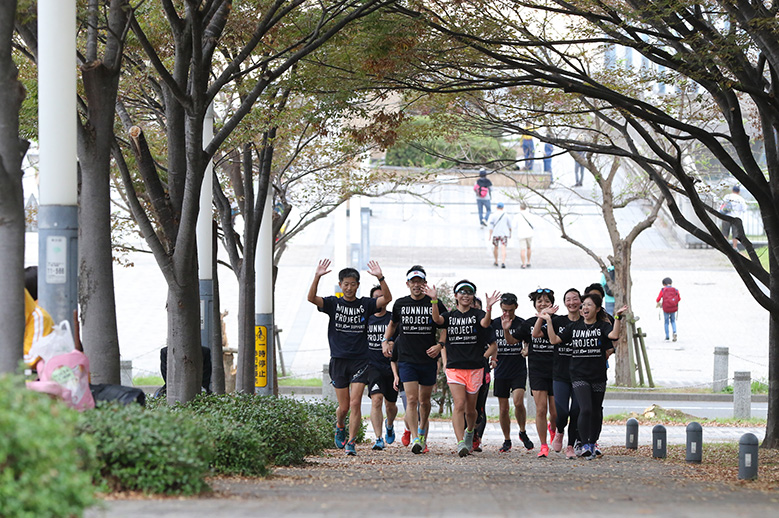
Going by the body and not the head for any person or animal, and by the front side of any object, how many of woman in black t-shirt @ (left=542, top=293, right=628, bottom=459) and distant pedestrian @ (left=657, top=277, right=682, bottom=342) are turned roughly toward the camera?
1

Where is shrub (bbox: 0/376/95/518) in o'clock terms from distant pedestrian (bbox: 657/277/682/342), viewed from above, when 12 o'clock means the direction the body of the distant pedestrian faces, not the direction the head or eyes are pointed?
The shrub is roughly at 6 o'clock from the distant pedestrian.

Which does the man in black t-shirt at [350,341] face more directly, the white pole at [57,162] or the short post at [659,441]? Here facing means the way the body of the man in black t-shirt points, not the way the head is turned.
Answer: the white pole

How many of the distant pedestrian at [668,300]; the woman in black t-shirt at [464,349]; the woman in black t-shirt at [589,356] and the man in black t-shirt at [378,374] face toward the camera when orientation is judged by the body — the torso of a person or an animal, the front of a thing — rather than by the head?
3

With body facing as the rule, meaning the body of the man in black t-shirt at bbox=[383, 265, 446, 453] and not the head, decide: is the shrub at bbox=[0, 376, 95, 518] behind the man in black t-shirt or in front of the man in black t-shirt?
in front

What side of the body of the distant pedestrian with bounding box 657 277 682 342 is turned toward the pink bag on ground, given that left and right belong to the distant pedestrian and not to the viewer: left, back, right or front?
back

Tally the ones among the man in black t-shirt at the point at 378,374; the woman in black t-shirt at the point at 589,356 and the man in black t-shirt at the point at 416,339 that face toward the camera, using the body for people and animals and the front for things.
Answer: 3

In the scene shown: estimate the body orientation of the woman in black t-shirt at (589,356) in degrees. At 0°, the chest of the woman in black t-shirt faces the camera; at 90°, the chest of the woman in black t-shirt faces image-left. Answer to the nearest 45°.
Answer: approximately 0°

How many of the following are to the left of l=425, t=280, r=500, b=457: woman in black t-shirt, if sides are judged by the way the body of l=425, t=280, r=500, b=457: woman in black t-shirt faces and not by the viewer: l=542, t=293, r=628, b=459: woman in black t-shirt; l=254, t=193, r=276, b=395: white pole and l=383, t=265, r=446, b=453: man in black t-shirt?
1

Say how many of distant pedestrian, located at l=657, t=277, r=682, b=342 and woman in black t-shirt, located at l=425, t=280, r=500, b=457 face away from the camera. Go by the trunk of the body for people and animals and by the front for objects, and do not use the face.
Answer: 1

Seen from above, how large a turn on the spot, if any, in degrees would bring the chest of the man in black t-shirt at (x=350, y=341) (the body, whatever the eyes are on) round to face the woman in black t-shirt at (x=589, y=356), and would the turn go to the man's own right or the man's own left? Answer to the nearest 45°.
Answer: approximately 90° to the man's own left

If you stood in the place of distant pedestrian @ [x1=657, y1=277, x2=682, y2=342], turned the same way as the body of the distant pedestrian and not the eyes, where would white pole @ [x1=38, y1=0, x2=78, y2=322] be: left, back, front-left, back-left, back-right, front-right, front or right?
back

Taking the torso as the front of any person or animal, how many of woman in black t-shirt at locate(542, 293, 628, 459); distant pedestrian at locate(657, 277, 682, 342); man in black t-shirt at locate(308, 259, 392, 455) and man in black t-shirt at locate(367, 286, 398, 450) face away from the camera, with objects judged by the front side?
1
